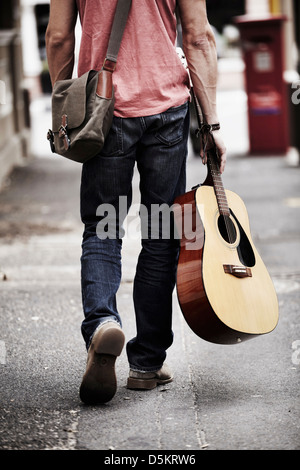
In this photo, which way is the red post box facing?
toward the camera

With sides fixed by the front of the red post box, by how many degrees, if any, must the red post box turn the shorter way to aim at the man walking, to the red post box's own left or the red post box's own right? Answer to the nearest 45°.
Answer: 0° — it already faces them

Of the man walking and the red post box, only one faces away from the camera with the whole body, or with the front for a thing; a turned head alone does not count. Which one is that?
the man walking

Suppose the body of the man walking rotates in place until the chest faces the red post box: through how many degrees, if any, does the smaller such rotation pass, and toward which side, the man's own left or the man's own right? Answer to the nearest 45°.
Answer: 0° — they already face it

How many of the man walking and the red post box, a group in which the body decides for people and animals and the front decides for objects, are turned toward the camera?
1

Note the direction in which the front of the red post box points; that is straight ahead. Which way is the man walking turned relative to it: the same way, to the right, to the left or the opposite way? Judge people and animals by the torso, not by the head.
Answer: the opposite way

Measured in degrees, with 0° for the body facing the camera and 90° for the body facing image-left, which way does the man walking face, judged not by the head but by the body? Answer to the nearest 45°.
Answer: approximately 180°
